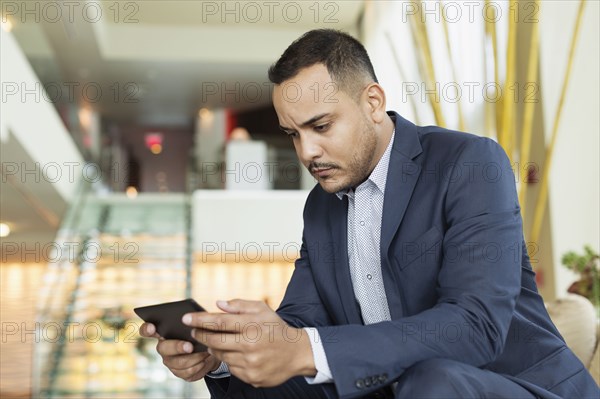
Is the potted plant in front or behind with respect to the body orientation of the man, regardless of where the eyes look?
behind

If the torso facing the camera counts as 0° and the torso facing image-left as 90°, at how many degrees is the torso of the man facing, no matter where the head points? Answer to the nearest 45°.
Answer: approximately 45°

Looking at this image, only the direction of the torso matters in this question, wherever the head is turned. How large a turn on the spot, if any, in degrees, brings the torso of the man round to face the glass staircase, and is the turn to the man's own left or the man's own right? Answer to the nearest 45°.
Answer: approximately 90° to the man's own right
